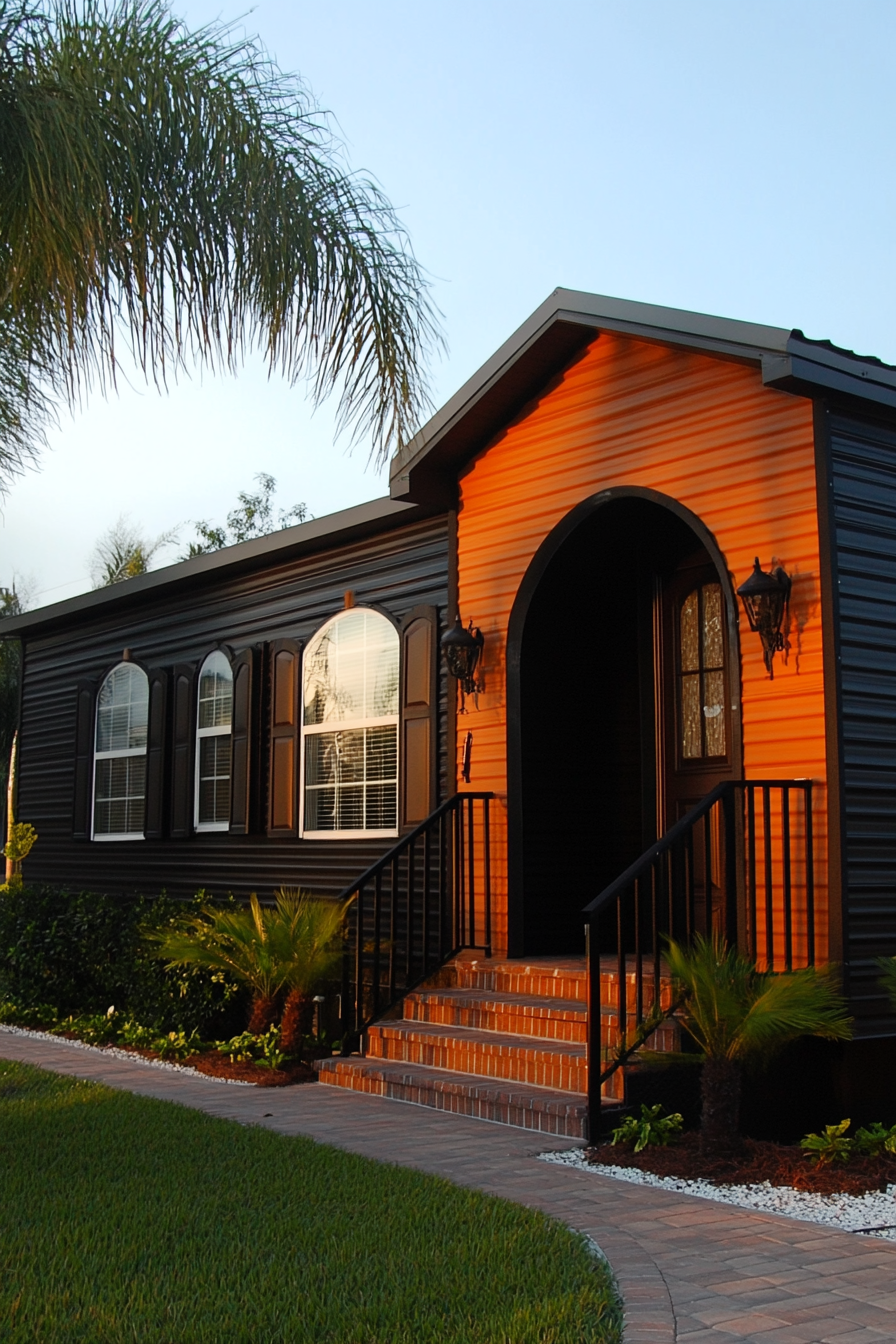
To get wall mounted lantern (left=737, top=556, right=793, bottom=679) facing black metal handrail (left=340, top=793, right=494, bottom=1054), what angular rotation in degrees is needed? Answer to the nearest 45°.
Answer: approximately 90° to its right

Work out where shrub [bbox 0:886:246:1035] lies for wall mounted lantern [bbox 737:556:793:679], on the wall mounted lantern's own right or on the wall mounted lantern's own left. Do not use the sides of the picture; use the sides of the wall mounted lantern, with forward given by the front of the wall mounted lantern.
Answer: on the wall mounted lantern's own right

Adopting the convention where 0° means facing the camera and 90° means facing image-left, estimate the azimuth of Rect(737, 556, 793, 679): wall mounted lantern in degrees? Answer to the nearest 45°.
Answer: approximately 45°

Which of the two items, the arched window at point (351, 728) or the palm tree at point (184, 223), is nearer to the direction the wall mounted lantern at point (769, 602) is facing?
the palm tree

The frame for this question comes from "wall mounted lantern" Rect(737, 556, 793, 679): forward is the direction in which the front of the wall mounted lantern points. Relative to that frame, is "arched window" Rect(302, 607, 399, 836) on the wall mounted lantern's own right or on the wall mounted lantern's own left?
on the wall mounted lantern's own right

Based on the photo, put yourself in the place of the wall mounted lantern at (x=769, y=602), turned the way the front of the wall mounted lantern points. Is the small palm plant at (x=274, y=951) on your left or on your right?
on your right
